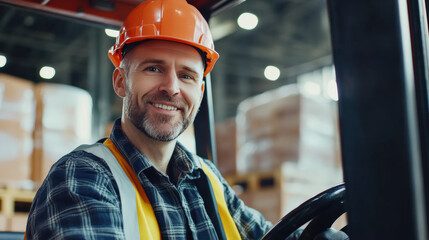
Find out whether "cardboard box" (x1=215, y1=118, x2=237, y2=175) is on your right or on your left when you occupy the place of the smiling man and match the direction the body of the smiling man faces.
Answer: on your left

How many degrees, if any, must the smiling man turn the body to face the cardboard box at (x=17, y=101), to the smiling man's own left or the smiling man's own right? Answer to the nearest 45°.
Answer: approximately 180°

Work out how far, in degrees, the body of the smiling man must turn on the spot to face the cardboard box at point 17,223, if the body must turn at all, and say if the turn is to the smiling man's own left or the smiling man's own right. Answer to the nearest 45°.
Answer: approximately 180°

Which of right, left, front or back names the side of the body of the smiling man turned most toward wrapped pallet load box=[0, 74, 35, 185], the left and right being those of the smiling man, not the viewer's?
back

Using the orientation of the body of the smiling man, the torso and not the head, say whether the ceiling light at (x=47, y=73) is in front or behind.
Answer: behind

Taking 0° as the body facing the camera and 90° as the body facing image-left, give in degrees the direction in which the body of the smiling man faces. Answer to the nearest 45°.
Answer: approximately 315°

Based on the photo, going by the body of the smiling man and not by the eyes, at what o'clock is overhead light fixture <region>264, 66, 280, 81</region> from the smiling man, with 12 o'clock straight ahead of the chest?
The overhead light fixture is roughly at 8 o'clock from the smiling man.

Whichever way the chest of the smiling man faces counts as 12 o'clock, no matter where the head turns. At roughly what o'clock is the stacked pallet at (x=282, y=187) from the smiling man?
The stacked pallet is roughly at 8 o'clock from the smiling man.

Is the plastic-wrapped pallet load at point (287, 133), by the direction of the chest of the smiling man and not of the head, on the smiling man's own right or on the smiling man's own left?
on the smiling man's own left
